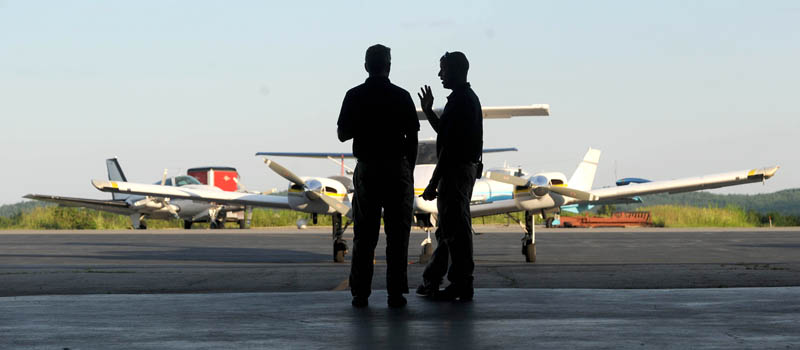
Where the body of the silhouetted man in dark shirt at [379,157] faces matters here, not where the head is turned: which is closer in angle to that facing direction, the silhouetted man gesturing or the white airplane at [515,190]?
the white airplane

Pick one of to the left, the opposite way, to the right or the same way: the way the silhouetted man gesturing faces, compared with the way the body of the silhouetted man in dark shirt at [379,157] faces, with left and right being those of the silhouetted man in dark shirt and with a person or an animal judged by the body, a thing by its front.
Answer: to the left

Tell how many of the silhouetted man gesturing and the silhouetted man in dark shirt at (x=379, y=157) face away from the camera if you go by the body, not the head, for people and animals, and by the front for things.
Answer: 1

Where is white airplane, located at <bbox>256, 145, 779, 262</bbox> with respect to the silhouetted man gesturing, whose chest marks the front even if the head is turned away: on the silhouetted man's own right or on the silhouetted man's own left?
on the silhouetted man's own right

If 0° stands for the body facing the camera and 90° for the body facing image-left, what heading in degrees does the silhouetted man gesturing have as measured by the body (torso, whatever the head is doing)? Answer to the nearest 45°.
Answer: approximately 90°

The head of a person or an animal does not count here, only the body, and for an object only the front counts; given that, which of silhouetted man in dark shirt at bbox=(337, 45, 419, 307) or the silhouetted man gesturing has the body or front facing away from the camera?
the silhouetted man in dark shirt

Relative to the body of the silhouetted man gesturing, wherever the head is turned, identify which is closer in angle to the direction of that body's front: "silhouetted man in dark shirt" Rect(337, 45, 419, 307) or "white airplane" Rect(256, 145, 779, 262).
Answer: the silhouetted man in dark shirt

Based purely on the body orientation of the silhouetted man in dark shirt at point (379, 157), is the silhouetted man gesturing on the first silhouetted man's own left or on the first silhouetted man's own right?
on the first silhouetted man's own right

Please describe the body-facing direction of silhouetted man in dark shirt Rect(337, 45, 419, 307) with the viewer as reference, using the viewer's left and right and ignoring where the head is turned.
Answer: facing away from the viewer

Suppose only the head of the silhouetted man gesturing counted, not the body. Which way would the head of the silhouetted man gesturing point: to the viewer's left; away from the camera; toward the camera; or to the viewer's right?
to the viewer's left
